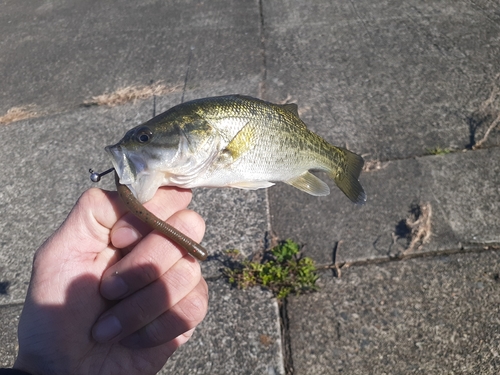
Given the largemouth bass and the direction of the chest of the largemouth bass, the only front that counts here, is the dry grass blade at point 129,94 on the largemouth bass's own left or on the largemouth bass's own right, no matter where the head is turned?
on the largemouth bass's own right

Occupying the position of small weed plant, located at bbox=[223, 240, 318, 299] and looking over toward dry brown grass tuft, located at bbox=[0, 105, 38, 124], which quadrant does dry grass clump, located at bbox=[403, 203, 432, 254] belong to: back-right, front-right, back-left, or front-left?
back-right

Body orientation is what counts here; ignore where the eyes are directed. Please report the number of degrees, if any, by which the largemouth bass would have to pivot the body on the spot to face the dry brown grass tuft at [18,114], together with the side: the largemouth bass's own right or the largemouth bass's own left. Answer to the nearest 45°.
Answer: approximately 45° to the largemouth bass's own right

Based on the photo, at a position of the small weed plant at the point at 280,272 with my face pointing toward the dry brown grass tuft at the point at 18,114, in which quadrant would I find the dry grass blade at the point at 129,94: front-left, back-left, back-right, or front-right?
front-right

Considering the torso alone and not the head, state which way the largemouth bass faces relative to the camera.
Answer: to the viewer's left
